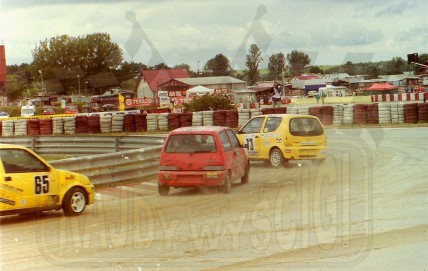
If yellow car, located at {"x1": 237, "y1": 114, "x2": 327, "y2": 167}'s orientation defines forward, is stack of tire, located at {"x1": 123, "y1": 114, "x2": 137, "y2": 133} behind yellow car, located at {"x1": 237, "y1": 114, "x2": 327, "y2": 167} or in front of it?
in front

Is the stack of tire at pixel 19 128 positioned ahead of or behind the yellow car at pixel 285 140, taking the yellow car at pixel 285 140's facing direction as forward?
ahead

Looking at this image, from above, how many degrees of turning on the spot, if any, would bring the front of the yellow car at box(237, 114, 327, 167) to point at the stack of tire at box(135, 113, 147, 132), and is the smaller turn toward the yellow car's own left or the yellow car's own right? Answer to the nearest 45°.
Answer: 0° — it already faces it

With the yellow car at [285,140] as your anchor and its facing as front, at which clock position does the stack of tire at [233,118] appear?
The stack of tire is roughly at 1 o'clock from the yellow car.

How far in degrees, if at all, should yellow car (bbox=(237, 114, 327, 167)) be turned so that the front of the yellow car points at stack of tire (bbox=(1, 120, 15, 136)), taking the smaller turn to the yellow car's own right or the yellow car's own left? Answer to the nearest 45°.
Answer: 0° — it already faces it

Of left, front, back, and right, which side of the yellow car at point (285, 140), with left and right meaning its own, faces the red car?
left

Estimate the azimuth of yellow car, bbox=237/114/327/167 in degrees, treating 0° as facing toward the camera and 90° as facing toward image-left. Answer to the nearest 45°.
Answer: approximately 135°

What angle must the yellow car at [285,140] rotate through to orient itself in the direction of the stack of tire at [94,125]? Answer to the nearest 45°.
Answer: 0° — it already faces it

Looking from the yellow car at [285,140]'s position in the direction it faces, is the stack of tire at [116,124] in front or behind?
in front

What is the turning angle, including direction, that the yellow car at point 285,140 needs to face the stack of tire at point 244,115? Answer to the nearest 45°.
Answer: approximately 45° to its right

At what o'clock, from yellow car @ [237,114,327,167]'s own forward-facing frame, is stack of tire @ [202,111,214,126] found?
The stack of tire is roughly at 1 o'clock from the yellow car.

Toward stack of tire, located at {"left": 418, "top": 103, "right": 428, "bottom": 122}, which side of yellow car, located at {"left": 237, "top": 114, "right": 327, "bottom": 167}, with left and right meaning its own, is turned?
right
